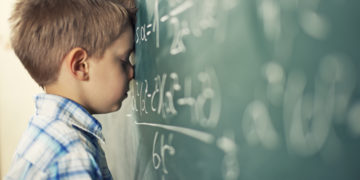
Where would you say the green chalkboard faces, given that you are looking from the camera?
facing the viewer and to the left of the viewer

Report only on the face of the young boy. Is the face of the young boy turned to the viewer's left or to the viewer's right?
to the viewer's right

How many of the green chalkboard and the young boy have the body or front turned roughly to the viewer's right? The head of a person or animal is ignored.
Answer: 1

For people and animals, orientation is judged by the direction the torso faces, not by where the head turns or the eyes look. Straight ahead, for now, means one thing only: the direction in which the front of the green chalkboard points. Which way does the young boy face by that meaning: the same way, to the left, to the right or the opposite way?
the opposite way

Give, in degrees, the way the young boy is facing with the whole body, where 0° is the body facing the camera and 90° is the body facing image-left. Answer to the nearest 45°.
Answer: approximately 270°
